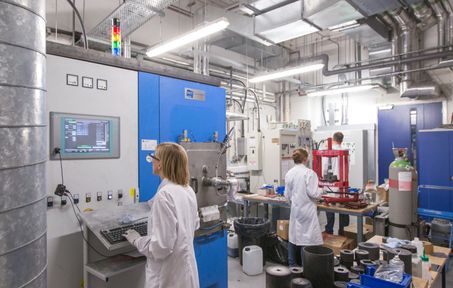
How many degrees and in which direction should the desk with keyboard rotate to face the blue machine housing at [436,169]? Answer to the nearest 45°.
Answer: approximately 45° to its left

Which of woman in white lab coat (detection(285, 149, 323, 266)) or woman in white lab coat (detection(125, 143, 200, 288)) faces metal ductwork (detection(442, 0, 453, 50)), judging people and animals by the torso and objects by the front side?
woman in white lab coat (detection(285, 149, 323, 266))

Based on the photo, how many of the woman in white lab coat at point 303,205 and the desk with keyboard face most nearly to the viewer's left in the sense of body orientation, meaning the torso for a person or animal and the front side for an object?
0

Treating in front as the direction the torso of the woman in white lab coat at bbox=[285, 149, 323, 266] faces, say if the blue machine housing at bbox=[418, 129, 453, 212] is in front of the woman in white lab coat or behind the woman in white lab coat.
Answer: in front

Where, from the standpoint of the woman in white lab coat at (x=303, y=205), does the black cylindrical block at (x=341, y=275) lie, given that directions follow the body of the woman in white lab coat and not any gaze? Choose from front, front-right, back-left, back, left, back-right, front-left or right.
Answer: back-right

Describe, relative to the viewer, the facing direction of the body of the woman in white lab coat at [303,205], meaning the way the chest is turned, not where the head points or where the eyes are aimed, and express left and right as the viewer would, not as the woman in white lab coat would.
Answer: facing away from the viewer and to the right of the viewer

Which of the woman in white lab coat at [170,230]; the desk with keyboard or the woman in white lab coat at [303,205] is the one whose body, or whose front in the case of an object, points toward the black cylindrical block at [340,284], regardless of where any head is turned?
the desk with keyboard

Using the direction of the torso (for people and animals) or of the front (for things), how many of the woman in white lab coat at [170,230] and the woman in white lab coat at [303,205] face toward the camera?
0

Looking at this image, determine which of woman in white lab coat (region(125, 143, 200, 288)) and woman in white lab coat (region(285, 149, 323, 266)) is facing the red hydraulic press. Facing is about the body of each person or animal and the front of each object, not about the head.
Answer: woman in white lab coat (region(285, 149, 323, 266))

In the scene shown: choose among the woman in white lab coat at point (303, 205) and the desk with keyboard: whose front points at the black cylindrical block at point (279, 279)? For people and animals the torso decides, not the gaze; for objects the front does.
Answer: the desk with keyboard

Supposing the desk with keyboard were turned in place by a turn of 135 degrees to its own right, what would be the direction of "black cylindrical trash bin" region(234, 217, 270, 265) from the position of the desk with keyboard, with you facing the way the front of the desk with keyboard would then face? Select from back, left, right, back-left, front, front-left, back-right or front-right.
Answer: back-right

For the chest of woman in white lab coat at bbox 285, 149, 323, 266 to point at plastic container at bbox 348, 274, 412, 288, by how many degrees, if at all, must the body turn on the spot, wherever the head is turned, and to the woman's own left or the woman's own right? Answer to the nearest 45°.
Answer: approximately 135° to the woman's own right

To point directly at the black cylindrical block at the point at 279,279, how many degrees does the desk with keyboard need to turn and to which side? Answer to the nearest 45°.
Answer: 0° — it already faces it

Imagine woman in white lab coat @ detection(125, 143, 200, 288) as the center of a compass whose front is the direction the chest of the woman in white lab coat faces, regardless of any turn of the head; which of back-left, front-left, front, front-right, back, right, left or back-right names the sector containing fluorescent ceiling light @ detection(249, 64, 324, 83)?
right
